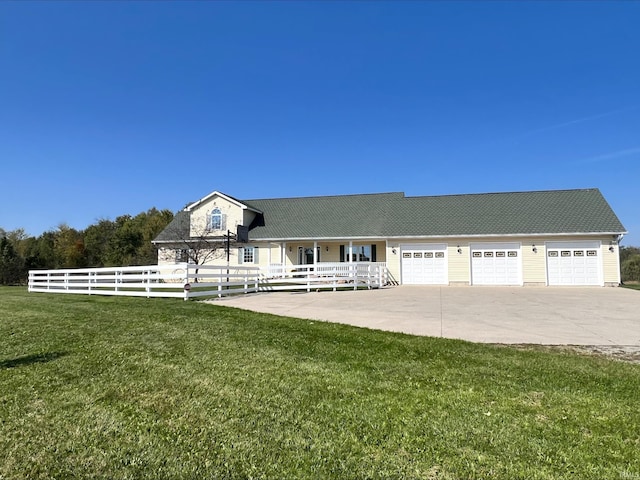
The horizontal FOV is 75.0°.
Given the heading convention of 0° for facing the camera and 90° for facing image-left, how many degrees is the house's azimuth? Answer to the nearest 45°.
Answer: approximately 0°

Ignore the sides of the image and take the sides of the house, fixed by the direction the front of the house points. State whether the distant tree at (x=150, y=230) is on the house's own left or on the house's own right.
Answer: on the house's own right

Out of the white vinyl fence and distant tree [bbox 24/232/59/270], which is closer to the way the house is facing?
the white vinyl fence

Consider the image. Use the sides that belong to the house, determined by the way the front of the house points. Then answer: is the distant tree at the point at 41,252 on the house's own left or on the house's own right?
on the house's own right

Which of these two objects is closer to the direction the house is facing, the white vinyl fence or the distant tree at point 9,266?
the white vinyl fence

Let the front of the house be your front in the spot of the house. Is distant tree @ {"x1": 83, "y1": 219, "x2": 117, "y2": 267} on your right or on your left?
on your right

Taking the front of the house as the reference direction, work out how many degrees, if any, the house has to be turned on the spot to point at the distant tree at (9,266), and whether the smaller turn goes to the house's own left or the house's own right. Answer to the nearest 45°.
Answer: approximately 90° to the house's own right
